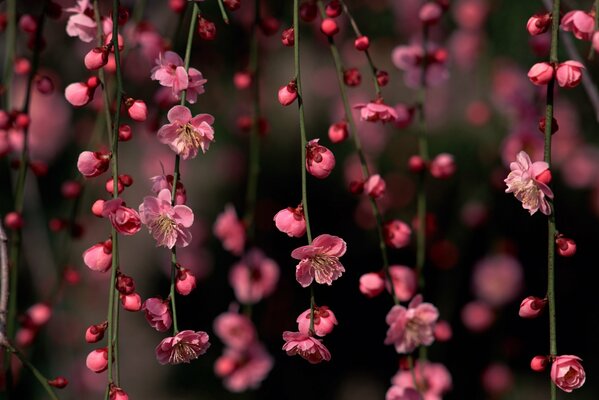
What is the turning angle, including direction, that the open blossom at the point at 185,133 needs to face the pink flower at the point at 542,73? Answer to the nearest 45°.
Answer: approximately 90° to its left

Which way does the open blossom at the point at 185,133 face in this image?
toward the camera

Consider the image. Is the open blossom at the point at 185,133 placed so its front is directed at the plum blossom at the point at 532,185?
no

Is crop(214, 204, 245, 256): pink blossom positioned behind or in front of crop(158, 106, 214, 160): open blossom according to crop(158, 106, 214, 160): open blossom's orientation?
behind
